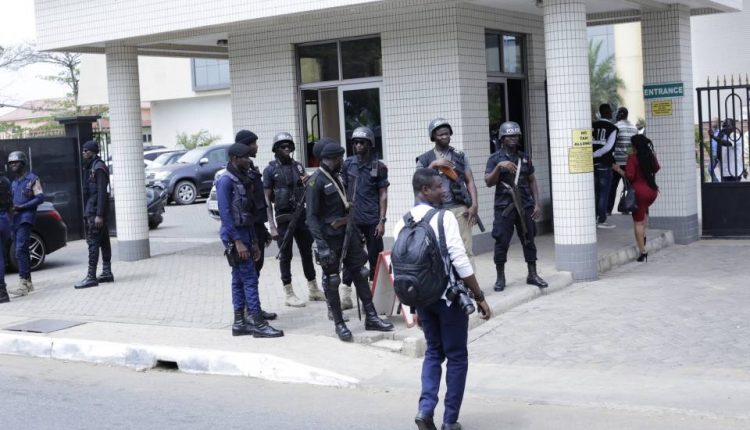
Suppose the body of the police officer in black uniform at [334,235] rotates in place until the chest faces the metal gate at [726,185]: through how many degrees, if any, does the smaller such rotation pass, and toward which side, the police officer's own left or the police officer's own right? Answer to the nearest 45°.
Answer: approximately 90° to the police officer's own left

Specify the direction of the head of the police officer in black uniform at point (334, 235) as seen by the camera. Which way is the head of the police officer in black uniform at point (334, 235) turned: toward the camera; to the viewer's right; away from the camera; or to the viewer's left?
to the viewer's right

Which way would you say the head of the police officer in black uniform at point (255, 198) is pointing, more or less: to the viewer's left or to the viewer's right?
to the viewer's right

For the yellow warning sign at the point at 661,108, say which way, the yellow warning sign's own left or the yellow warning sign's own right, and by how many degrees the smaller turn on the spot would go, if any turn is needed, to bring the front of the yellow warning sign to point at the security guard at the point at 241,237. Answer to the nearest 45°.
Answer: approximately 45° to the yellow warning sign's own right

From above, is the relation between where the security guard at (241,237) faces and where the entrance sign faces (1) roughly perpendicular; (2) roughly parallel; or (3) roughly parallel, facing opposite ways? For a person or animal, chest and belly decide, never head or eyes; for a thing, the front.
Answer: roughly perpendicular

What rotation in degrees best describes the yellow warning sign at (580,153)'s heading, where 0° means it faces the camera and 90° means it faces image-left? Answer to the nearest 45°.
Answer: approximately 0°

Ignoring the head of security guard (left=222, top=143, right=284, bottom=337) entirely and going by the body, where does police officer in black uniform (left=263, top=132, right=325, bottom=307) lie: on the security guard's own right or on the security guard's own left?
on the security guard's own left

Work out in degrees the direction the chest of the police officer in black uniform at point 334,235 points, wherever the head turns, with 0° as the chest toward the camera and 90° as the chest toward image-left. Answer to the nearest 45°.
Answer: approximately 315°
